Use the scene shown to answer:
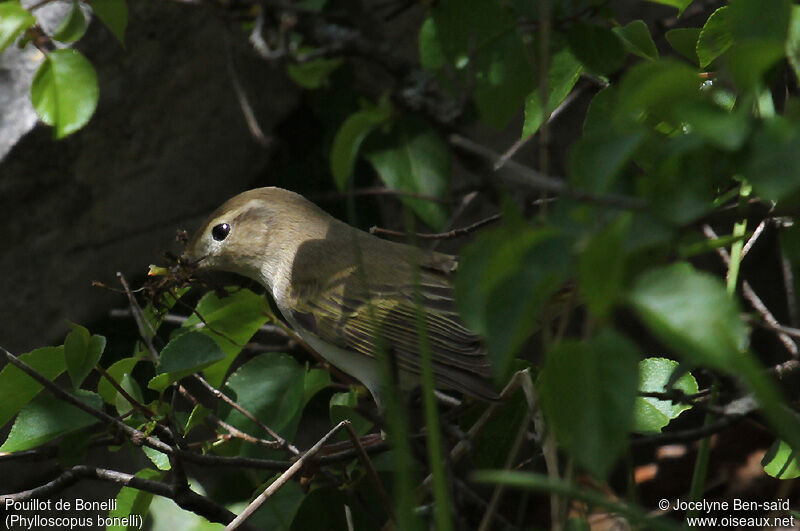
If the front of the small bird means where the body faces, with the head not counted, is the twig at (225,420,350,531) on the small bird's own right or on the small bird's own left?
on the small bird's own left

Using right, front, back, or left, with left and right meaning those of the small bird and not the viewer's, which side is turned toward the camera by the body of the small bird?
left
